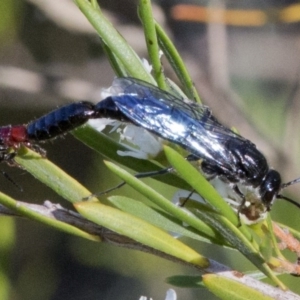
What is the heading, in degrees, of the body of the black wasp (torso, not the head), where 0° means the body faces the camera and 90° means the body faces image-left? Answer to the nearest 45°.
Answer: approximately 270°
